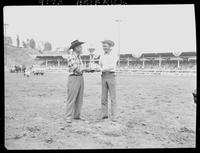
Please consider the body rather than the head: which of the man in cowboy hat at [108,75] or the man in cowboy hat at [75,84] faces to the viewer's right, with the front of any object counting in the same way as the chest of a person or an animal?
the man in cowboy hat at [75,84]

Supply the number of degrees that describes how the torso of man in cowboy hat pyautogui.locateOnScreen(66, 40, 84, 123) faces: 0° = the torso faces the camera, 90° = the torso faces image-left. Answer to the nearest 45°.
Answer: approximately 270°

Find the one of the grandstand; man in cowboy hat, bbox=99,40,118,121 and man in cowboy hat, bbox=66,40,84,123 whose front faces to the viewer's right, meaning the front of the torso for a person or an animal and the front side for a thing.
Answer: man in cowboy hat, bbox=66,40,84,123

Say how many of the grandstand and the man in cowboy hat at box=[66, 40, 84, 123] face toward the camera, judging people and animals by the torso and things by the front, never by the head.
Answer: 1
